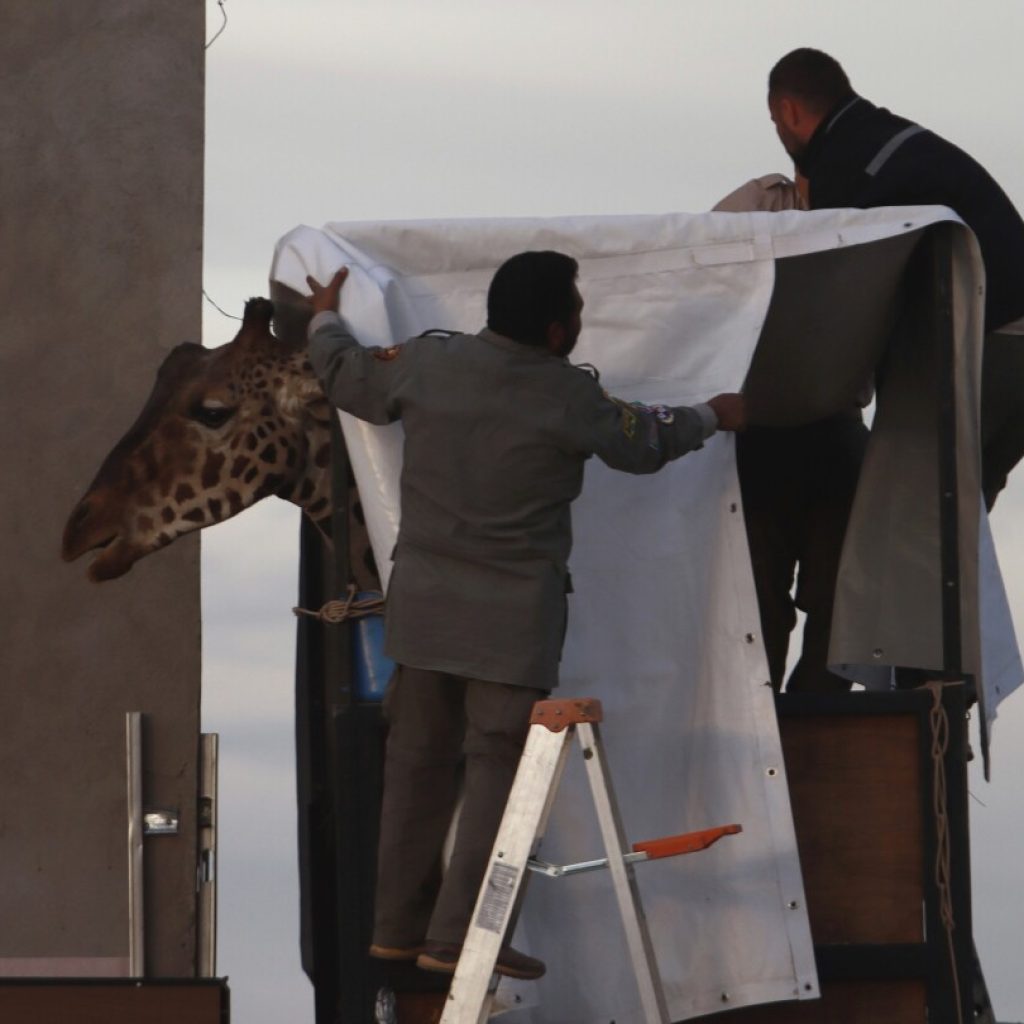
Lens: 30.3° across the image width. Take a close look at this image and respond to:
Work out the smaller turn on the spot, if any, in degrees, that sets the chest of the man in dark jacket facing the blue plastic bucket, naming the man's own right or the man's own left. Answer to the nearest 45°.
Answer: approximately 45° to the man's own left

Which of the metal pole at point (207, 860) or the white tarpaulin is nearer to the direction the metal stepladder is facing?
the metal pole

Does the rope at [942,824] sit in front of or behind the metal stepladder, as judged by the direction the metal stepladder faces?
behind

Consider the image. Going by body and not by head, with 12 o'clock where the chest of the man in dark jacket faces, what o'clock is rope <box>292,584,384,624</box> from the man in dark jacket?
The rope is roughly at 11 o'clock from the man in dark jacket.

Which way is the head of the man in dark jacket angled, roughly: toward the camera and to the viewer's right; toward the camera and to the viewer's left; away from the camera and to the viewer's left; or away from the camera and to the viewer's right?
away from the camera and to the viewer's left

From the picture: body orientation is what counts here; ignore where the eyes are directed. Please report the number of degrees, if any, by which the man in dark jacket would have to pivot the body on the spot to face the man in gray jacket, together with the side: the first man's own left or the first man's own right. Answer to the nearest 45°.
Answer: approximately 45° to the first man's own left

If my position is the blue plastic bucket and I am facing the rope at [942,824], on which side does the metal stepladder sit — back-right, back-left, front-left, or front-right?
front-right

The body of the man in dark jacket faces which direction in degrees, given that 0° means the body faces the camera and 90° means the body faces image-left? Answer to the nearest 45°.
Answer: approximately 90°
